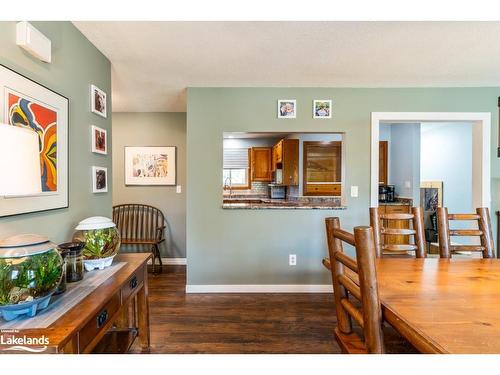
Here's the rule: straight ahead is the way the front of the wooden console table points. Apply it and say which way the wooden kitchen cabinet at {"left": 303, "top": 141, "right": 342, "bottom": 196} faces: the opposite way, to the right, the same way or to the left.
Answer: to the right

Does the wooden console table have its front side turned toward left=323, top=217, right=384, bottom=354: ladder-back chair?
yes

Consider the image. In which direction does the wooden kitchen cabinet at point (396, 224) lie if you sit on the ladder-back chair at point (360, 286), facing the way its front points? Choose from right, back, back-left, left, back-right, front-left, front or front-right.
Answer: front-left

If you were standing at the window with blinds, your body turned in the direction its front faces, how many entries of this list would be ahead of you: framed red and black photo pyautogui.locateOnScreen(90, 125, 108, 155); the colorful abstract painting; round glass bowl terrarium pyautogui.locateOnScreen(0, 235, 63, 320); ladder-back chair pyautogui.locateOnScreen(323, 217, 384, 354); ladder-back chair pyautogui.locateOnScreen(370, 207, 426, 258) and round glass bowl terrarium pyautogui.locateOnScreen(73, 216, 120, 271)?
6

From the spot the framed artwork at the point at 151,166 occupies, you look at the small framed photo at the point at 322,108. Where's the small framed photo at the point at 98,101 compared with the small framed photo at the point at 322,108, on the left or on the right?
right

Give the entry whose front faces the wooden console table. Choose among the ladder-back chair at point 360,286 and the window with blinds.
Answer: the window with blinds

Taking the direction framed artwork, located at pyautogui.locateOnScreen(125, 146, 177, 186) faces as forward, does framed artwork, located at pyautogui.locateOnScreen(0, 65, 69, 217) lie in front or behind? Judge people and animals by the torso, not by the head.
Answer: in front

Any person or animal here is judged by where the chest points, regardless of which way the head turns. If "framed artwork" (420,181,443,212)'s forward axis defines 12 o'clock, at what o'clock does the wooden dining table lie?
The wooden dining table is roughly at 12 o'clock from the framed artwork.

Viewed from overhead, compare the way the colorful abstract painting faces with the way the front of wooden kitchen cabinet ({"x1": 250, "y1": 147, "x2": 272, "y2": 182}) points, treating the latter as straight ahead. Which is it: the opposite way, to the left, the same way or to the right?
to the left

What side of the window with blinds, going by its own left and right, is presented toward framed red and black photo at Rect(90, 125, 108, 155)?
front

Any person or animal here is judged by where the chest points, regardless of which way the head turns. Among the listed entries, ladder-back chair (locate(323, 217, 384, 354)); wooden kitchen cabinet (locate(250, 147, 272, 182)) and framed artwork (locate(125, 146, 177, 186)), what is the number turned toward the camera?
2

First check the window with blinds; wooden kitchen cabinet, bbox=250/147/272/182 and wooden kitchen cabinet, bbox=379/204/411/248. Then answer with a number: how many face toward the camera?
3

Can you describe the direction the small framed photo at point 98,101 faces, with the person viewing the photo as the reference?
facing the viewer and to the right of the viewer

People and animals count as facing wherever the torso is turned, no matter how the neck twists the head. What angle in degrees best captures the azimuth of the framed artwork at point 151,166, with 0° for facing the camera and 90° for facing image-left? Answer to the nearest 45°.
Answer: approximately 0°

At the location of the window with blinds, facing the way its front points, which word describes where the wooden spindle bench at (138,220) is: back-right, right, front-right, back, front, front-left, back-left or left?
front-right
